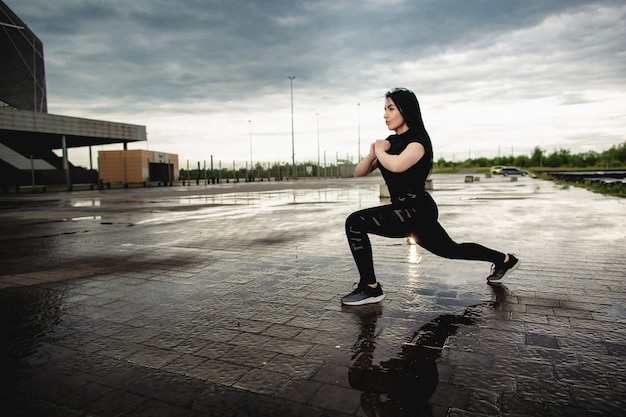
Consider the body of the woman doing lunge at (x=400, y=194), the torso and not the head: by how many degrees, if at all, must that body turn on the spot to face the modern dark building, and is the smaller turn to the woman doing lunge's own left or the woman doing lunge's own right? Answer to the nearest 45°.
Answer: approximately 45° to the woman doing lunge's own right

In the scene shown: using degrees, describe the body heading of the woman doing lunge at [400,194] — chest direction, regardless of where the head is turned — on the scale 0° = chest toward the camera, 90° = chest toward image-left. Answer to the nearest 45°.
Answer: approximately 90°
